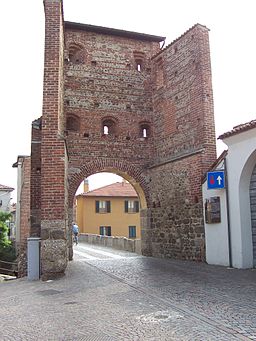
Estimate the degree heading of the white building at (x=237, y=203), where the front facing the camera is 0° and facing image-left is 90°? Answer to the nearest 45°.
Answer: approximately 45°

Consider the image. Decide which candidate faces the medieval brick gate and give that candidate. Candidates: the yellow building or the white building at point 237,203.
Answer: the yellow building

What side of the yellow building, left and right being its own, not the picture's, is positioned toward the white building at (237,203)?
front

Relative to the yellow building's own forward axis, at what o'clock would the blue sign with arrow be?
The blue sign with arrow is roughly at 12 o'clock from the yellow building.

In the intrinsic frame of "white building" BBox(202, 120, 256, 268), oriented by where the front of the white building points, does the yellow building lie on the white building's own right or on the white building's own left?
on the white building's own right

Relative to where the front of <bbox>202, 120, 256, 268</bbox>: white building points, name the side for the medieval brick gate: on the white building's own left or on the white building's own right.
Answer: on the white building's own right

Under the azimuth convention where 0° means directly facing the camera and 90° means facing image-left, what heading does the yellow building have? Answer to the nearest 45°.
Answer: approximately 0°

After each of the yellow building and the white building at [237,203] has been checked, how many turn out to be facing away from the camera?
0

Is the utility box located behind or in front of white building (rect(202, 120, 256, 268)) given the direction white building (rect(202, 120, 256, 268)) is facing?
in front

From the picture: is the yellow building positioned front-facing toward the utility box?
yes
